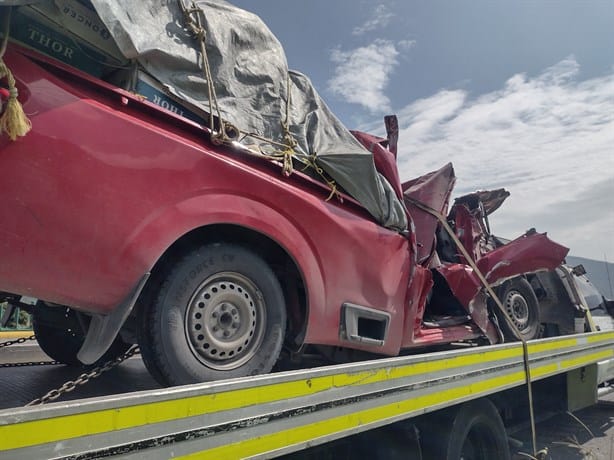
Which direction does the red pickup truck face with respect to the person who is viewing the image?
facing away from the viewer and to the right of the viewer
